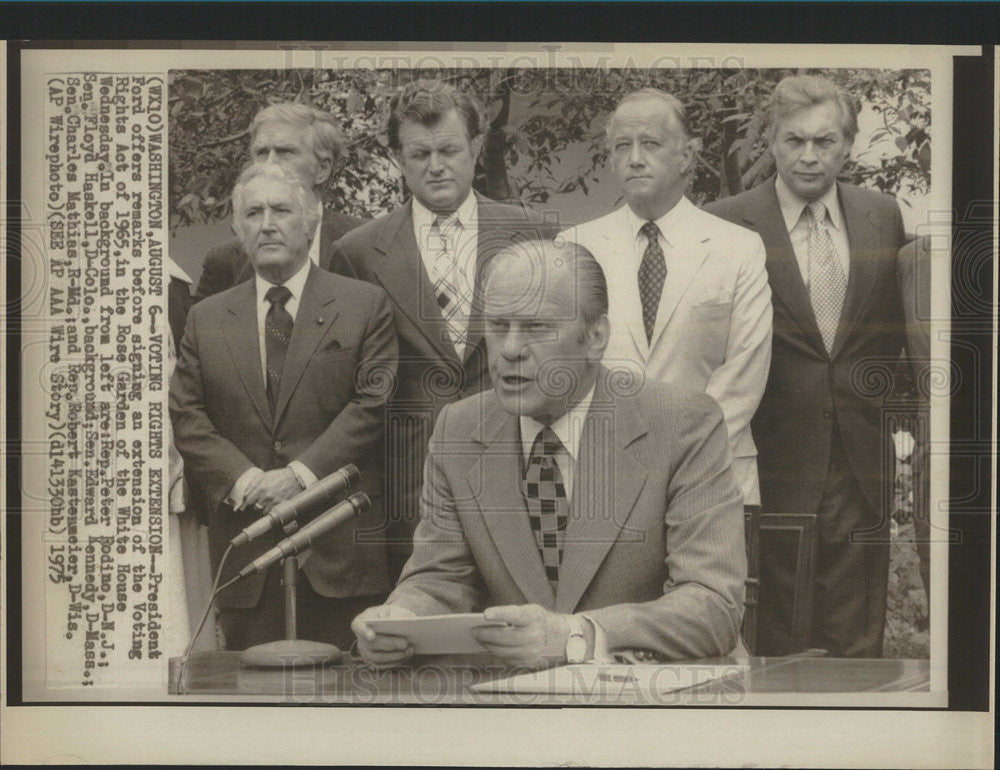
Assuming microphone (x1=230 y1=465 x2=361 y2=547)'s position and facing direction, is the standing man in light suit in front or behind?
in front

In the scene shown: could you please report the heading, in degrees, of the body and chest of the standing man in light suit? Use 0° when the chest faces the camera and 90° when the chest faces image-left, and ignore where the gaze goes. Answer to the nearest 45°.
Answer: approximately 45°

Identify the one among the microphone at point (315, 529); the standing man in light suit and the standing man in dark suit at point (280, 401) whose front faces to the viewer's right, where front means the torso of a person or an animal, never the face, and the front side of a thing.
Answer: the microphone

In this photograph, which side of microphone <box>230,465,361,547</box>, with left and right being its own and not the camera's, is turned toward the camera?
right

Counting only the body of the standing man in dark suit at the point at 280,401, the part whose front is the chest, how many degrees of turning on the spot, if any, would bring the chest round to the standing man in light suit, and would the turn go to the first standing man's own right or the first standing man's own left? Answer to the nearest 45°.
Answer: approximately 90° to the first standing man's own left

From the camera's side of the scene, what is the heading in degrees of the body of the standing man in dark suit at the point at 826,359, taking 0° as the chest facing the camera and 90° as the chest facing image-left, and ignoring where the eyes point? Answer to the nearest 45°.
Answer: approximately 0°

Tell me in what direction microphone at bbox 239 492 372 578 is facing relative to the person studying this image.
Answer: facing to the right of the viewer
